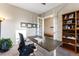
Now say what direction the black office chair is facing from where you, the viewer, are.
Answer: facing to the right of the viewer

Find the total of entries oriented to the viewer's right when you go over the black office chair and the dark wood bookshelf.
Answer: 1

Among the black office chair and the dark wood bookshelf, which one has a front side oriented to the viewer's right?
the black office chair

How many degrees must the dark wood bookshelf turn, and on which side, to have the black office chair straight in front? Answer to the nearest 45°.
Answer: approximately 45° to its right

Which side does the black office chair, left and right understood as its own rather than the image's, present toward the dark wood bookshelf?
front

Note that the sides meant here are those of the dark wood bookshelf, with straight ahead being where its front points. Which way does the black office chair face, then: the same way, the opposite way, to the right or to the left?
the opposite way
